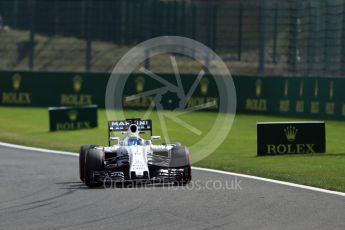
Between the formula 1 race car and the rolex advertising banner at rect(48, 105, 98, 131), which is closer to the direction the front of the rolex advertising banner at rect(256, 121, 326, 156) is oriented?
the formula 1 race car

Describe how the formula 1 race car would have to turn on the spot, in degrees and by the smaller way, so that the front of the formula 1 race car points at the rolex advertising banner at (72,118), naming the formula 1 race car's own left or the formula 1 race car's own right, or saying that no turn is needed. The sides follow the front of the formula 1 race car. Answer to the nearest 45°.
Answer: approximately 180°

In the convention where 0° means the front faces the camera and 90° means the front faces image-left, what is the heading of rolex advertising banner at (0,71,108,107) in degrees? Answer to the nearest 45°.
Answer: approximately 0°

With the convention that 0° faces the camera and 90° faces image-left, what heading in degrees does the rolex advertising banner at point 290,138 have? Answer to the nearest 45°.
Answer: approximately 0°

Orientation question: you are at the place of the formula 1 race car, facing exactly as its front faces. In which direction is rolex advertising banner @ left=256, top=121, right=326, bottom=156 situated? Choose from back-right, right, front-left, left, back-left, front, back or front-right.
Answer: back-left

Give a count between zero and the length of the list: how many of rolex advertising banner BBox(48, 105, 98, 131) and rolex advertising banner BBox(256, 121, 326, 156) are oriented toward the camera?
2

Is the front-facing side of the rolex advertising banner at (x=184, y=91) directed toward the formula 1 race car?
yes

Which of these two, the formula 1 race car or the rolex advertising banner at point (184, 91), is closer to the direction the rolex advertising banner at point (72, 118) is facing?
the formula 1 race car

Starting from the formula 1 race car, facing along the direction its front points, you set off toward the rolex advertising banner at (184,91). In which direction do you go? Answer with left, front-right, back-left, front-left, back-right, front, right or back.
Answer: back

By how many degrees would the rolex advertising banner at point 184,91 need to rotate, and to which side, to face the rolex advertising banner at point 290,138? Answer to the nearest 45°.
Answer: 0° — it already faces it
